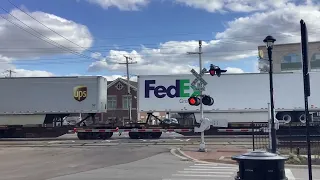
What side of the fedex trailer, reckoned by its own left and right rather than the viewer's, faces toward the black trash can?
left

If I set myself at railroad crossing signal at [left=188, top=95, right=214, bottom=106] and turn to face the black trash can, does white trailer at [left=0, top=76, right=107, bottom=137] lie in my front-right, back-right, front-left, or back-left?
back-right

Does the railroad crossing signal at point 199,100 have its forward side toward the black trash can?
yes

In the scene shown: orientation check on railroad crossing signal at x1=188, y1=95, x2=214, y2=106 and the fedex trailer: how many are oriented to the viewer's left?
1

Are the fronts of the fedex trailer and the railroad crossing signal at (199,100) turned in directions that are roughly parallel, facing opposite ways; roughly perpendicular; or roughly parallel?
roughly perpendicular

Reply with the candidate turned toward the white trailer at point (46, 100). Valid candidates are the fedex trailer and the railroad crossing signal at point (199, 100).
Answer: the fedex trailer

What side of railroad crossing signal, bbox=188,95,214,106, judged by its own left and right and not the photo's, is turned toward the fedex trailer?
back

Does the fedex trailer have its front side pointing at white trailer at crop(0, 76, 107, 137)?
yes

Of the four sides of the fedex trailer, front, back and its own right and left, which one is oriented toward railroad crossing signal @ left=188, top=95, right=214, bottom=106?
left

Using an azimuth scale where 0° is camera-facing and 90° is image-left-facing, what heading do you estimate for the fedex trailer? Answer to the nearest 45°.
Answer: approximately 90°
